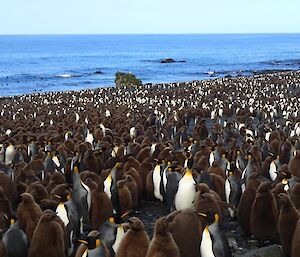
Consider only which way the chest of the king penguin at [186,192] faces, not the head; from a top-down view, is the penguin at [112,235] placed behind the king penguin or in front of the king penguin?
in front

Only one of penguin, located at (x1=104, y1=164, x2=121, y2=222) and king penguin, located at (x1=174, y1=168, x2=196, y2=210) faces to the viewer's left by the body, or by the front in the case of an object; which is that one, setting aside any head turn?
the penguin

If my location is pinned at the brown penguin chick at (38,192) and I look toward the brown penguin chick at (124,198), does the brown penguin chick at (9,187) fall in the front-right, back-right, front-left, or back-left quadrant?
back-left

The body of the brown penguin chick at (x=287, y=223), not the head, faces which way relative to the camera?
to the viewer's left
